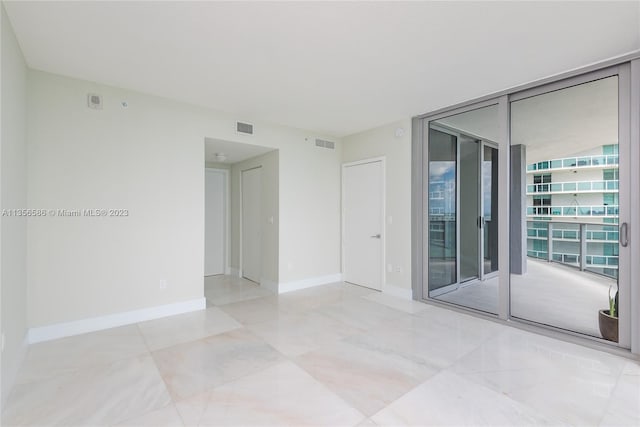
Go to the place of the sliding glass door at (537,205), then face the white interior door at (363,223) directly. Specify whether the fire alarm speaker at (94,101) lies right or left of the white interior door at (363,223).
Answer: left

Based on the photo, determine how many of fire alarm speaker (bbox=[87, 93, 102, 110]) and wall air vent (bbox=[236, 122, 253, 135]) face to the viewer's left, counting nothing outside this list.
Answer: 0

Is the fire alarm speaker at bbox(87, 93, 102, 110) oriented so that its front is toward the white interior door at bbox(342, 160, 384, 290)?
no

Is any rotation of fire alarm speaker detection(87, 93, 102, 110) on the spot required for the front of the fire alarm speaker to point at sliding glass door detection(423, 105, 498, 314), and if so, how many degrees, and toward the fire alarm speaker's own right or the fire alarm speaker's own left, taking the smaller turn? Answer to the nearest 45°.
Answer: approximately 90° to the fire alarm speaker's own left

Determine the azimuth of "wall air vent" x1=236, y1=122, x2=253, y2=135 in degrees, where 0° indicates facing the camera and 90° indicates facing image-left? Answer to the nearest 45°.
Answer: approximately 315°

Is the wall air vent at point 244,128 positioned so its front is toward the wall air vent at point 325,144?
no

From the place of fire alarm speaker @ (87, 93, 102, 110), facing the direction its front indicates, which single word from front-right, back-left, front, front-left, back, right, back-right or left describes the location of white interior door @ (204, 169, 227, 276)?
back-left

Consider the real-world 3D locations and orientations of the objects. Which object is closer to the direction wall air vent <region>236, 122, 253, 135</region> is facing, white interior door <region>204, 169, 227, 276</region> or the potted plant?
the potted plant

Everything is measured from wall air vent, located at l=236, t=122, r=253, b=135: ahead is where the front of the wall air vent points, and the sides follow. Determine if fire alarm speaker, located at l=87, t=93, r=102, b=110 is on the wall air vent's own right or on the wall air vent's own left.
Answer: on the wall air vent's own right

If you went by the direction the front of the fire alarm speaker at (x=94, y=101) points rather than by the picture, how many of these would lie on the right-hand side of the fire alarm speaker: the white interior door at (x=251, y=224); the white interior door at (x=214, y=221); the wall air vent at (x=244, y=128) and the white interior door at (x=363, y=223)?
0

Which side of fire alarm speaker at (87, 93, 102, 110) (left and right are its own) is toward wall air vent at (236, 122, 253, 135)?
left

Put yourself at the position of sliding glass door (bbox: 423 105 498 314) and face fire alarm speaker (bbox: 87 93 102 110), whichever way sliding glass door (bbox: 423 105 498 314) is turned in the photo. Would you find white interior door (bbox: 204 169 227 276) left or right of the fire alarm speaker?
right

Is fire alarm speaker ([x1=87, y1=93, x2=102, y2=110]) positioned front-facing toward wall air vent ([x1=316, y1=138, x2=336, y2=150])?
no

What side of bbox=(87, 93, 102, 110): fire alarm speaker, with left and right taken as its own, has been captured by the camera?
front

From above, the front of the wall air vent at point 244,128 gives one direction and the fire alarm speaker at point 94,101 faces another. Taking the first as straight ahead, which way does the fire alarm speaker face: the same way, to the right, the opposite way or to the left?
the same way

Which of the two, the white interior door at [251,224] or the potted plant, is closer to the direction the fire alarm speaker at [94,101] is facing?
the potted plant

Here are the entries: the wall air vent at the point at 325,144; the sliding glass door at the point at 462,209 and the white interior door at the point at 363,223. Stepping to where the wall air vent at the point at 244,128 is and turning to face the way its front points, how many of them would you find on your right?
0

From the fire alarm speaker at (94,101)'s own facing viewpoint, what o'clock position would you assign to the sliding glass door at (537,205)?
The sliding glass door is roughly at 10 o'clock from the fire alarm speaker.
